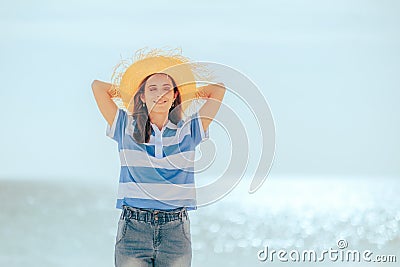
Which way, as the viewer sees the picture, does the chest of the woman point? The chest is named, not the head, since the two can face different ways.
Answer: toward the camera

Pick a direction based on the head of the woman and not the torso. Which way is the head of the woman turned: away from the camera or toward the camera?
toward the camera
